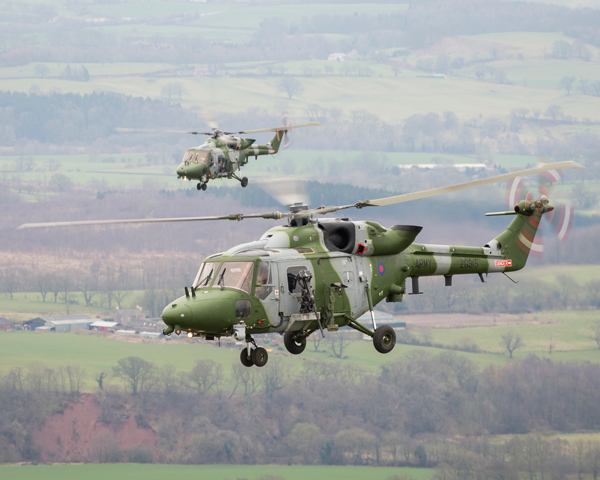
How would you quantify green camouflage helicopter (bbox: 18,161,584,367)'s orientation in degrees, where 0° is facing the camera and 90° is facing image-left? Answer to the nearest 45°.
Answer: approximately 45°
